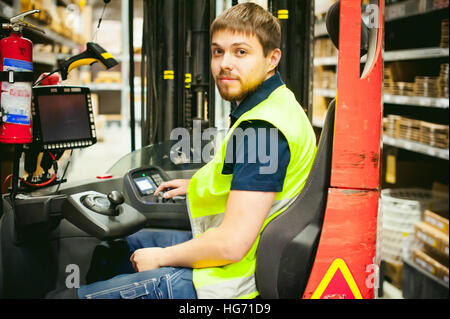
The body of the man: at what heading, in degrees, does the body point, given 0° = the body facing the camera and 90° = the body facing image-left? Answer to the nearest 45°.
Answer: approximately 90°

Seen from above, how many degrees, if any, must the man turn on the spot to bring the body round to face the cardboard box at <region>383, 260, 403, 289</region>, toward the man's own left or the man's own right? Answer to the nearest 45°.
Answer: approximately 135° to the man's own right
